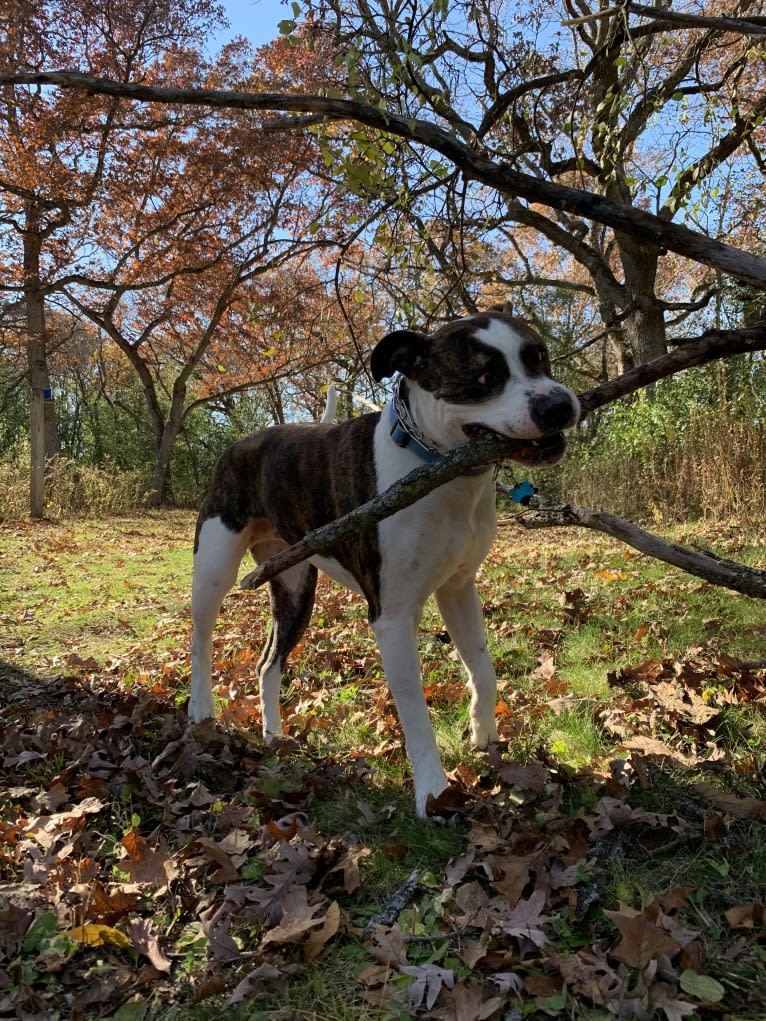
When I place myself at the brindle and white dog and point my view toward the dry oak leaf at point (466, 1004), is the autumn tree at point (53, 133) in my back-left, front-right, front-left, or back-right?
back-right

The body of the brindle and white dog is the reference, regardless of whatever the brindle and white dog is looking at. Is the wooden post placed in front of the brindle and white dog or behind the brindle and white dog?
behind

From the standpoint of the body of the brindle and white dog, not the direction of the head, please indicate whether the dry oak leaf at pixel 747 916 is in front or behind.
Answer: in front

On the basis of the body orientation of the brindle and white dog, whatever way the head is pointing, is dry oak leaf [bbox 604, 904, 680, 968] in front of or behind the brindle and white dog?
in front

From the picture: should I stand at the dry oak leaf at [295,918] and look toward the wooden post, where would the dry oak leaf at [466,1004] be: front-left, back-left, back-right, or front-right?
back-right

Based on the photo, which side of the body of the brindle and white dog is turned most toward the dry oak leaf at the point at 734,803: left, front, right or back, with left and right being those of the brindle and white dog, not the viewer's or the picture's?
front

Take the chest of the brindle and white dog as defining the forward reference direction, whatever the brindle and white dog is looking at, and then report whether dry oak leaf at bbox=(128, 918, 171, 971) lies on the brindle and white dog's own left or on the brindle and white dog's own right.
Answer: on the brindle and white dog's own right

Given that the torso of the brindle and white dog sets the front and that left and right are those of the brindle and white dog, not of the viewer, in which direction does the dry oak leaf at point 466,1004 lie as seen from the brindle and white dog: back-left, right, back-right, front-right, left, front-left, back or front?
front-right

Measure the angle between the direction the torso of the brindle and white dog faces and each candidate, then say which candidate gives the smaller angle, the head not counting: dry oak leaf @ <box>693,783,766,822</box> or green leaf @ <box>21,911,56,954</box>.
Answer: the dry oak leaf

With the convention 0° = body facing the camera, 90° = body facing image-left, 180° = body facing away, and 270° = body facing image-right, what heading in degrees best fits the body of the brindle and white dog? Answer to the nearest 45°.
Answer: approximately 315°
